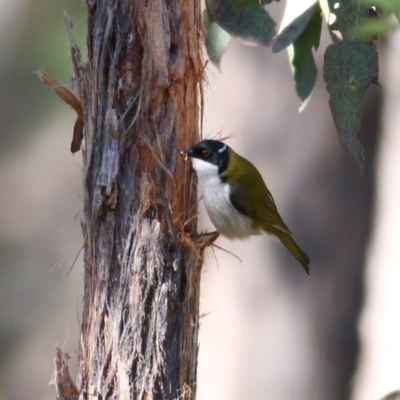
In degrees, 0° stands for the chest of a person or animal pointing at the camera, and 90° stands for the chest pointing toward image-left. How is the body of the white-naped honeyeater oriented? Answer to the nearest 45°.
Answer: approximately 90°
